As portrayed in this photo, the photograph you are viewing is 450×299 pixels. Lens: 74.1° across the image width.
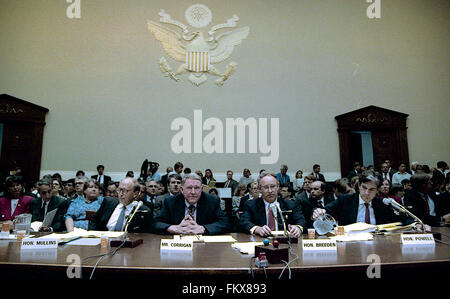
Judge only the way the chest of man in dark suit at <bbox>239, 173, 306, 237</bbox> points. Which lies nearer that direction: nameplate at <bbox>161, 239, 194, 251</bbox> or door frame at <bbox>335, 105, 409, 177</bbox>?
the nameplate

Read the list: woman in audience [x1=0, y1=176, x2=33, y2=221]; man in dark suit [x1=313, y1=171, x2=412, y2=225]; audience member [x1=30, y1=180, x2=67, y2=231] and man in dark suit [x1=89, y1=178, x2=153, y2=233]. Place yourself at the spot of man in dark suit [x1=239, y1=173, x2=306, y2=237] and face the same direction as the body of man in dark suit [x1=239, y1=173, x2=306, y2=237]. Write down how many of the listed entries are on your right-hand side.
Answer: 3

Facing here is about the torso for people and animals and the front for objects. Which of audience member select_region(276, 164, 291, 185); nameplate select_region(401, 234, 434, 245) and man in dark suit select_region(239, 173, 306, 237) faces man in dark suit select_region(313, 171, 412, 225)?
the audience member

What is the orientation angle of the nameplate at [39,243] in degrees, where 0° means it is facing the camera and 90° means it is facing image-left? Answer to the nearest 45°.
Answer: approximately 0°

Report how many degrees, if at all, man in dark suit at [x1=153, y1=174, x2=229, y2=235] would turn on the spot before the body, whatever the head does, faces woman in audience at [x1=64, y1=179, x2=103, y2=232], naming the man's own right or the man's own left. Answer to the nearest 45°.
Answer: approximately 135° to the man's own right

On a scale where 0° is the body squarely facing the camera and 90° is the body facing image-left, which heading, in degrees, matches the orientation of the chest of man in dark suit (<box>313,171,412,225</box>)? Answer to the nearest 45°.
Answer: approximately 0°

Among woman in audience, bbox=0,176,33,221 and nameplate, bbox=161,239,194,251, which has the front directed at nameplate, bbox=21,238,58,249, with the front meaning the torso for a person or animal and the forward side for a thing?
the woman in audience

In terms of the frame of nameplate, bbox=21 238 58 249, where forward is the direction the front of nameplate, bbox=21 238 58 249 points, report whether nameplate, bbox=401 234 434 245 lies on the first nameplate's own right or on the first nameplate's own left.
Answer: on the first nameplate's own left

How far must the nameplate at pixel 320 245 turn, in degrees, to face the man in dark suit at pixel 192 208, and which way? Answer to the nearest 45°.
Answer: approximately 135° to its right

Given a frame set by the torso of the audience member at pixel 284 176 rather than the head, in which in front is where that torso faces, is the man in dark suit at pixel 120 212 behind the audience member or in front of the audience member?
in front

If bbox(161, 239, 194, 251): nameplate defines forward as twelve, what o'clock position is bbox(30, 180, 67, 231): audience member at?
The audience member is roughly at 5 o'clock from the nameplate.

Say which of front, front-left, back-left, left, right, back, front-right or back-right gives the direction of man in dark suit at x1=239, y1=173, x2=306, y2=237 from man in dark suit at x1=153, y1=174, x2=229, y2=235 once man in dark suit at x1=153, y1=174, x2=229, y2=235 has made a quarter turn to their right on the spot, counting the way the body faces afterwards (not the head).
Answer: back
